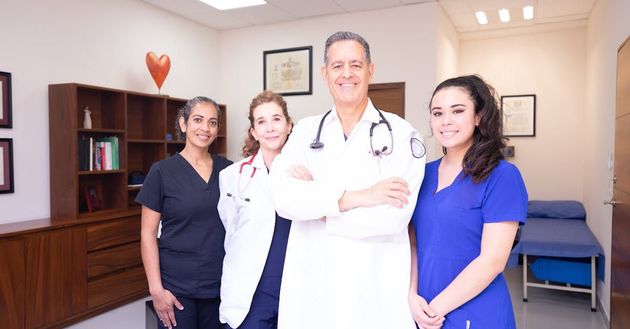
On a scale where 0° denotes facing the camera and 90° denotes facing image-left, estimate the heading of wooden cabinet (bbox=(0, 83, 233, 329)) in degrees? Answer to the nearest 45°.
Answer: approximately 315°

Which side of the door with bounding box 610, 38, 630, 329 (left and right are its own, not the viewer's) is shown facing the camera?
left
